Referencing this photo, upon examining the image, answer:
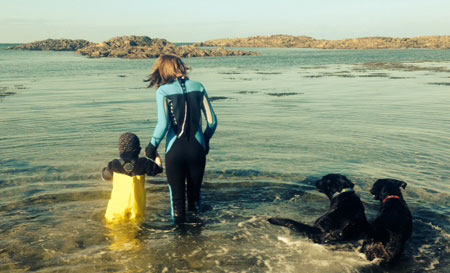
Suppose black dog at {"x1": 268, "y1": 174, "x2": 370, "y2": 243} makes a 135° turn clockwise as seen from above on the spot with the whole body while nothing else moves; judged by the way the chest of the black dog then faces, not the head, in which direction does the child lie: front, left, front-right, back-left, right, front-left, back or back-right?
right

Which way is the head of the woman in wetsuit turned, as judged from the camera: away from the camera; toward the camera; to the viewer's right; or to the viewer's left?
away from the camera

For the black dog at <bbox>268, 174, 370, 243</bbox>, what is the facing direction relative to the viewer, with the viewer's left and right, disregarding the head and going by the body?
facing away from the viewer and to the right of the viewer

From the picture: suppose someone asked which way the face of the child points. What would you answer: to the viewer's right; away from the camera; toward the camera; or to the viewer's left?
away from the camera

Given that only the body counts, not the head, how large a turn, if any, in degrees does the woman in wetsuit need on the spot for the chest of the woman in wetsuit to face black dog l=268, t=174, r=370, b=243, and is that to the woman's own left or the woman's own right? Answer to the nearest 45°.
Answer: approximately 90° to the woman's own right

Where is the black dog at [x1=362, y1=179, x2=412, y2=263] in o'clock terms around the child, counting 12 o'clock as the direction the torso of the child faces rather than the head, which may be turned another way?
The black dog is roughly at 4 o'clock from the child.

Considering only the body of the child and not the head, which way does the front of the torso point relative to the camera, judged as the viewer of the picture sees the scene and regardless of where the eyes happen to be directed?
away from the camera

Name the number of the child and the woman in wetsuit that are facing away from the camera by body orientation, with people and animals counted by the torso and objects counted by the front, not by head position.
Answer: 2

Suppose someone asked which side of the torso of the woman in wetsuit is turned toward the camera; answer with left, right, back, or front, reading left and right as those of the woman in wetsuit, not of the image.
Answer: back

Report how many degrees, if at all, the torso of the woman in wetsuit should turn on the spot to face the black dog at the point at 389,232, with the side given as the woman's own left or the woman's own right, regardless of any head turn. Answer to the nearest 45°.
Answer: approximately 90° to the woman's own right
